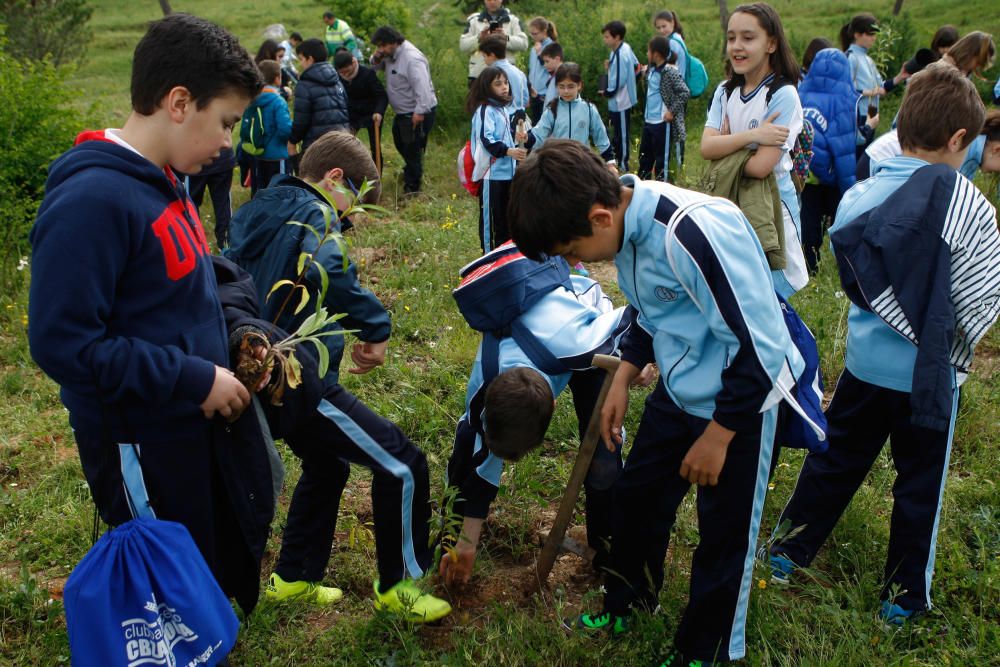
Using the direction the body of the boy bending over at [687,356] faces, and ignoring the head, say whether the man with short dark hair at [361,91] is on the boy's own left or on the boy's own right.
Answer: on the boy's own right

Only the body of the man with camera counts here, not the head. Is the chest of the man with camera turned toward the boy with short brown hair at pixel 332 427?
yes

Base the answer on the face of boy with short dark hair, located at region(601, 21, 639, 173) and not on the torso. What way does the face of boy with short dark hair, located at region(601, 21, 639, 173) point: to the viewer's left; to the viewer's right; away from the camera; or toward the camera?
to the viewer's left

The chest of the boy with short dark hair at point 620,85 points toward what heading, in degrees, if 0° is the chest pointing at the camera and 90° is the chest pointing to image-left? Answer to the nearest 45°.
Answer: approximately 90°

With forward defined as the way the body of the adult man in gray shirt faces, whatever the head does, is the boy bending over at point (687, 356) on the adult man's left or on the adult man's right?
on the adult man's left

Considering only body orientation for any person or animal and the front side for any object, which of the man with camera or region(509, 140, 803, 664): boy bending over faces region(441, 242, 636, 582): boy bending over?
the man with camera

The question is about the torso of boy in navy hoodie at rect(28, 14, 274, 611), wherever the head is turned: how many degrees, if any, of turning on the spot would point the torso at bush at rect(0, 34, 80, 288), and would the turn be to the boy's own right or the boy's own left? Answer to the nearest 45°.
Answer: approximately 90° to the boy's own left

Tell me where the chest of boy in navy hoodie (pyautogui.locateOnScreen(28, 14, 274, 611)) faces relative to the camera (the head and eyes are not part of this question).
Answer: to the viewer's right

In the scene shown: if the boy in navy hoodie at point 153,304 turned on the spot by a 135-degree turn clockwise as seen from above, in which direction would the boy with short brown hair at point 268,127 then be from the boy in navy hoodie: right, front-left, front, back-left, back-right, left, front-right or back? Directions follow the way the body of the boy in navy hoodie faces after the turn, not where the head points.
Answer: back-right
